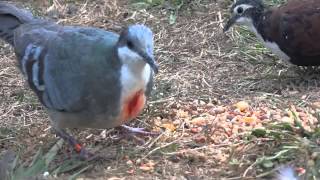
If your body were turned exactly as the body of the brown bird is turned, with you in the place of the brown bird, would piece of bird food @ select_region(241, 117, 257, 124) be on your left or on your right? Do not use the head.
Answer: on your left

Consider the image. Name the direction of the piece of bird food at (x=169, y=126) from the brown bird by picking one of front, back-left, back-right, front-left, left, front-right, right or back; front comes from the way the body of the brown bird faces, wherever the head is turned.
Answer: front-left

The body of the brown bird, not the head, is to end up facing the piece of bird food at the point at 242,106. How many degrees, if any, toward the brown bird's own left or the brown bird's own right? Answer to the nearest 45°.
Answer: approximately 45° to the brown bird's own left

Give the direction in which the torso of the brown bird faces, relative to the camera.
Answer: to the viewer's left

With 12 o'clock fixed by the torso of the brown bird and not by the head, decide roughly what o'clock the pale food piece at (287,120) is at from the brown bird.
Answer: The pale food piece is roughly at 9 o'clock from the brown bird.

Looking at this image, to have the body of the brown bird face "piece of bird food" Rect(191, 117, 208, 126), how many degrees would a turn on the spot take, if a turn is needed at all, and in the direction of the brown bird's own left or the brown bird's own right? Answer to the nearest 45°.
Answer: approximately 45° to the brown bird's own left
